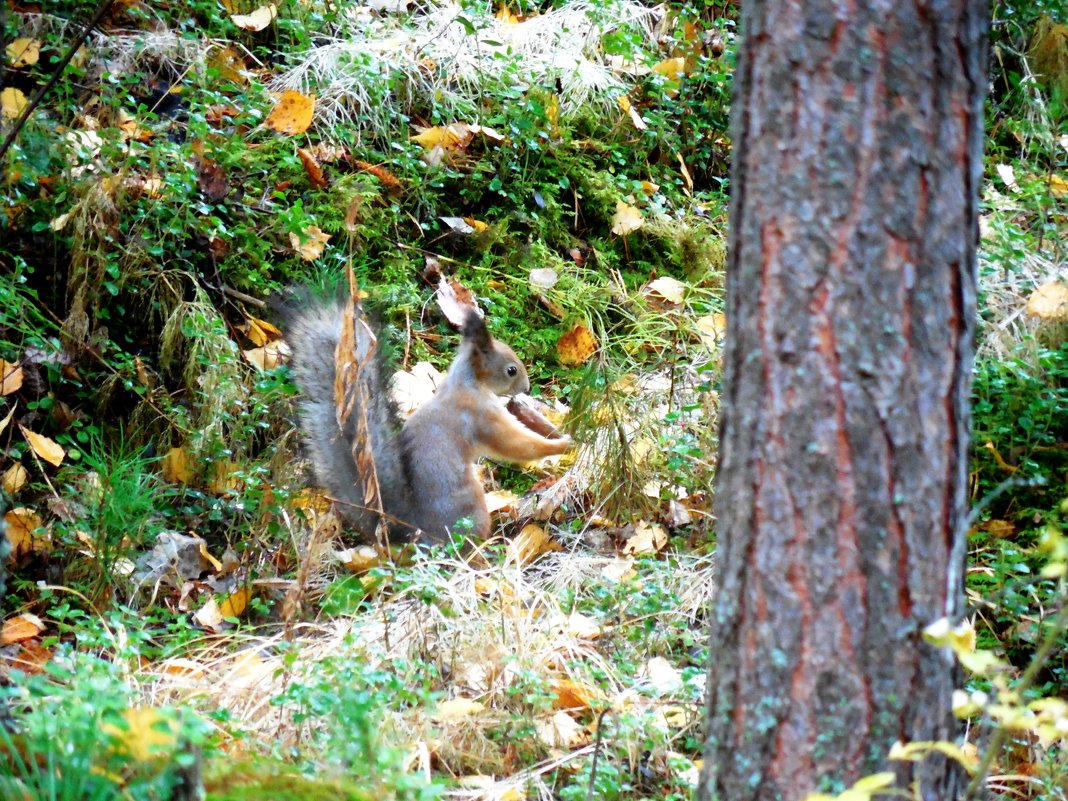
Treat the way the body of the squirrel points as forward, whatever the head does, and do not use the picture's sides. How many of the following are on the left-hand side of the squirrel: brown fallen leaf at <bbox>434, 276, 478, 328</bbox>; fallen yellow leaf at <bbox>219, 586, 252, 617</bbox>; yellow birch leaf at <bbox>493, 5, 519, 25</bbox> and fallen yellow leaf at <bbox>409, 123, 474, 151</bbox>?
3

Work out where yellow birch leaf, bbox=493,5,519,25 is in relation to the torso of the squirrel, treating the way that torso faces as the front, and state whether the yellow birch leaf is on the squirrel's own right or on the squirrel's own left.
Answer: on the squirrel's own left

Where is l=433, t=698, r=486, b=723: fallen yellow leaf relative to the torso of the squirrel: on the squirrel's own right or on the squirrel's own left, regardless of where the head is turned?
on the squirrel's own right

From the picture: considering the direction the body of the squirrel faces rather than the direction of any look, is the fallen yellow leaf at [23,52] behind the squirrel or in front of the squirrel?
behind

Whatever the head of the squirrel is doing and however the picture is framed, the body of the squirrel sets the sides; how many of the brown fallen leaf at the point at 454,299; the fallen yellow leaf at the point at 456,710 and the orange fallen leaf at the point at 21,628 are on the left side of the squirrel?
1

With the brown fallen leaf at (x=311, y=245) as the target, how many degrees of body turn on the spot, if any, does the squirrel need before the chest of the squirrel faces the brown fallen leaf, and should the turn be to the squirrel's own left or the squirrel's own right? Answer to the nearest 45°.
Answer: approximately 135° to the squirrel's own left

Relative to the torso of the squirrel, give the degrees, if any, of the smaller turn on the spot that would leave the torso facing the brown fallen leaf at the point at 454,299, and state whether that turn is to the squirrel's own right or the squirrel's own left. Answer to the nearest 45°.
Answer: approximately 90° to the squirrel's own left

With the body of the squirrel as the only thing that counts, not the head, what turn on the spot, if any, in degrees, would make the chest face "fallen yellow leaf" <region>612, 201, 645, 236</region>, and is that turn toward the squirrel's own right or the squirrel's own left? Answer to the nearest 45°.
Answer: approximately 45° to the squirrel's own left

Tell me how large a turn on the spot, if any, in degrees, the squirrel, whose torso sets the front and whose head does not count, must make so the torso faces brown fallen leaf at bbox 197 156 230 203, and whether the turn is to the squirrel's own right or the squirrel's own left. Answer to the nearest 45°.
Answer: approximately 135° to the squirrel's own left

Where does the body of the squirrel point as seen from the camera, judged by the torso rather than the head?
to the viewer's right
